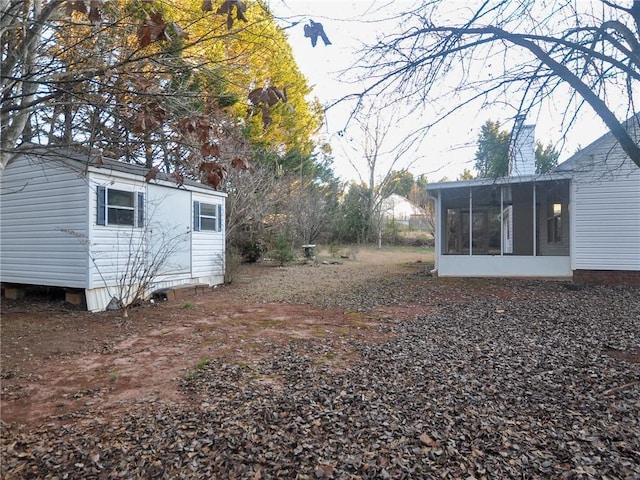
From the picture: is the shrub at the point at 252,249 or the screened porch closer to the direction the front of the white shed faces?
the screened porch

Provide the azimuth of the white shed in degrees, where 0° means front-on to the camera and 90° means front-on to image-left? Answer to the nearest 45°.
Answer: approximately 315°

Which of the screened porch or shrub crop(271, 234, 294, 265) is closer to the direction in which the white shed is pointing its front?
the screened porch

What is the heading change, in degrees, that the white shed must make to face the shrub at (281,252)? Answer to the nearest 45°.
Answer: approximately 90° to its left

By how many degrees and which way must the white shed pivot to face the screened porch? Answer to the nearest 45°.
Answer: approximately 45° to its left

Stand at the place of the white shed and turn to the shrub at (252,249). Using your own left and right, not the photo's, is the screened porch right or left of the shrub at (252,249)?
right

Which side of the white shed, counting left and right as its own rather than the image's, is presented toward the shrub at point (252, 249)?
left

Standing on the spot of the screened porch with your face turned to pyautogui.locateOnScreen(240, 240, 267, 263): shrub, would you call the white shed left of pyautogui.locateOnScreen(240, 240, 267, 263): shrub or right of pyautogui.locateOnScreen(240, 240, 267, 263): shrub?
left
